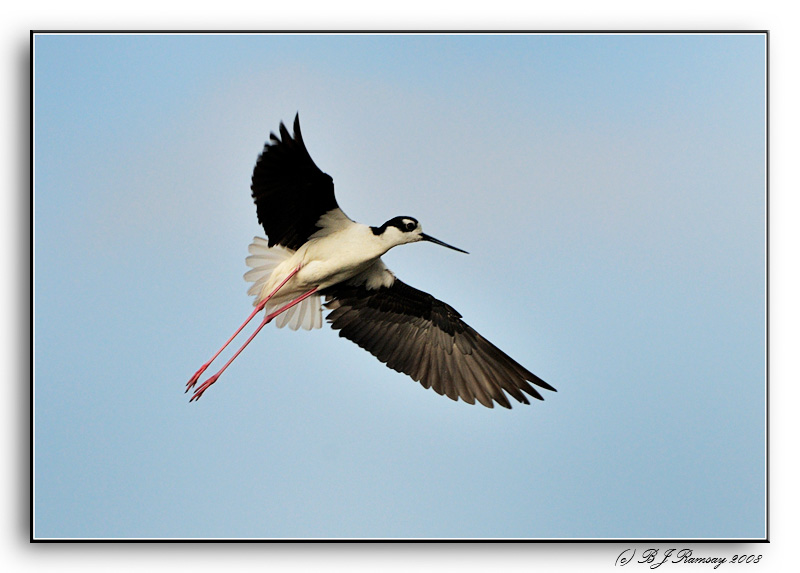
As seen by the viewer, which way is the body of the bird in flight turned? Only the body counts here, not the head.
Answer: to the viewer's right
